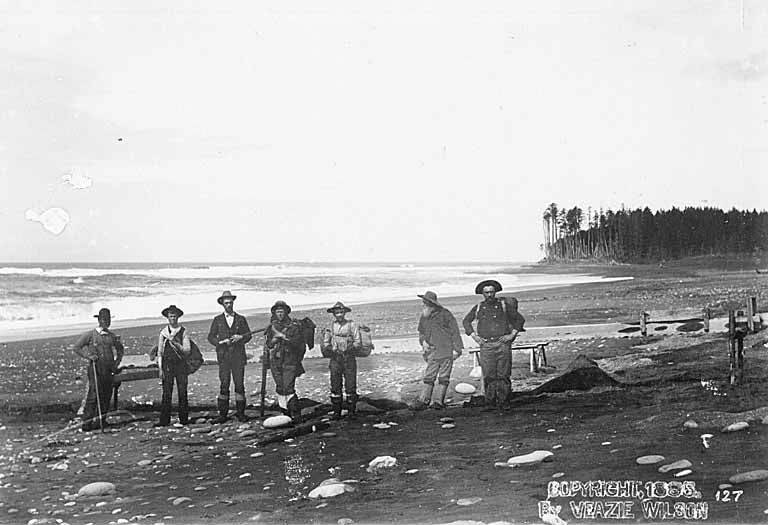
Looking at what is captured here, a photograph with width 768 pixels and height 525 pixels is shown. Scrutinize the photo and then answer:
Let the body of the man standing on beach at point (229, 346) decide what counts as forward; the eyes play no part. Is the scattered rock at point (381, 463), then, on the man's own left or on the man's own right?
on the man's own left

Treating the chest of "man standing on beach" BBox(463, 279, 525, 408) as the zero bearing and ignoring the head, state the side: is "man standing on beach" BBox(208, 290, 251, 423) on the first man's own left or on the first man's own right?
on the first man's own right

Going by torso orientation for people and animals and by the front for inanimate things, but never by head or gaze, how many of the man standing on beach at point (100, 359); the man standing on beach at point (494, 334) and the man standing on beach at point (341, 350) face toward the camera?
3

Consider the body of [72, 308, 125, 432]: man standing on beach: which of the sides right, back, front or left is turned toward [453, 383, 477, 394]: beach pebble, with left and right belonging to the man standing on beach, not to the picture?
left

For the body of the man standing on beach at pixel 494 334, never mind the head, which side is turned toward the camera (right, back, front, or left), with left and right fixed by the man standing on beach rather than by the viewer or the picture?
front

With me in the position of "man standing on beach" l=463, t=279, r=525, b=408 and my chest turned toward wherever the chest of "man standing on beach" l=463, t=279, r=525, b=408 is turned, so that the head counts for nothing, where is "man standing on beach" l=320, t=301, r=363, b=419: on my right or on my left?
on my right

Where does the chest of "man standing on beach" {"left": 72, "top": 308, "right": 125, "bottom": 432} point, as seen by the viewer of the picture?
toward the camera

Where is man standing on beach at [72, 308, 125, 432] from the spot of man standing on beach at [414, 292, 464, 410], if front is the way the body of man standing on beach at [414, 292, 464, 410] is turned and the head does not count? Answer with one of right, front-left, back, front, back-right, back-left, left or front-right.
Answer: front-right

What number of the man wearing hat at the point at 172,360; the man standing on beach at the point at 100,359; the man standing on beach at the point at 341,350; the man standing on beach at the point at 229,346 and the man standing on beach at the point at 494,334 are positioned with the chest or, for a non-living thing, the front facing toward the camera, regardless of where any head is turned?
5

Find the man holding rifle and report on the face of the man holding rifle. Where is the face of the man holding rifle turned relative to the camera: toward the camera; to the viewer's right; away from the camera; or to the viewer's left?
toward the camera

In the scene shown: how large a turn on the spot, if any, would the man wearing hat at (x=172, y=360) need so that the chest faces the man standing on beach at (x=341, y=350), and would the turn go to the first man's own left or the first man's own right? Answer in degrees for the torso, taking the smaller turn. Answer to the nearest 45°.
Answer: approximately 90° to the first man's own left

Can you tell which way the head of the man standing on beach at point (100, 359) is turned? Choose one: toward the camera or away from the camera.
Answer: toward the camera

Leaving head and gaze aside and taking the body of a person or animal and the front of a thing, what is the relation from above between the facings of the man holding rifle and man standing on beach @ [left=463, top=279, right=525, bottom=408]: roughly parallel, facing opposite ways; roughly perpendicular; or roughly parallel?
roughly parallel

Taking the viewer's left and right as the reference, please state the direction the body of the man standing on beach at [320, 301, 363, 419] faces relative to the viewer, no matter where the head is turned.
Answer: facing the viewer

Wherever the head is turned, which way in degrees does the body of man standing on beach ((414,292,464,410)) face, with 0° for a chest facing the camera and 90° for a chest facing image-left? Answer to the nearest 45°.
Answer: approximately 45°
